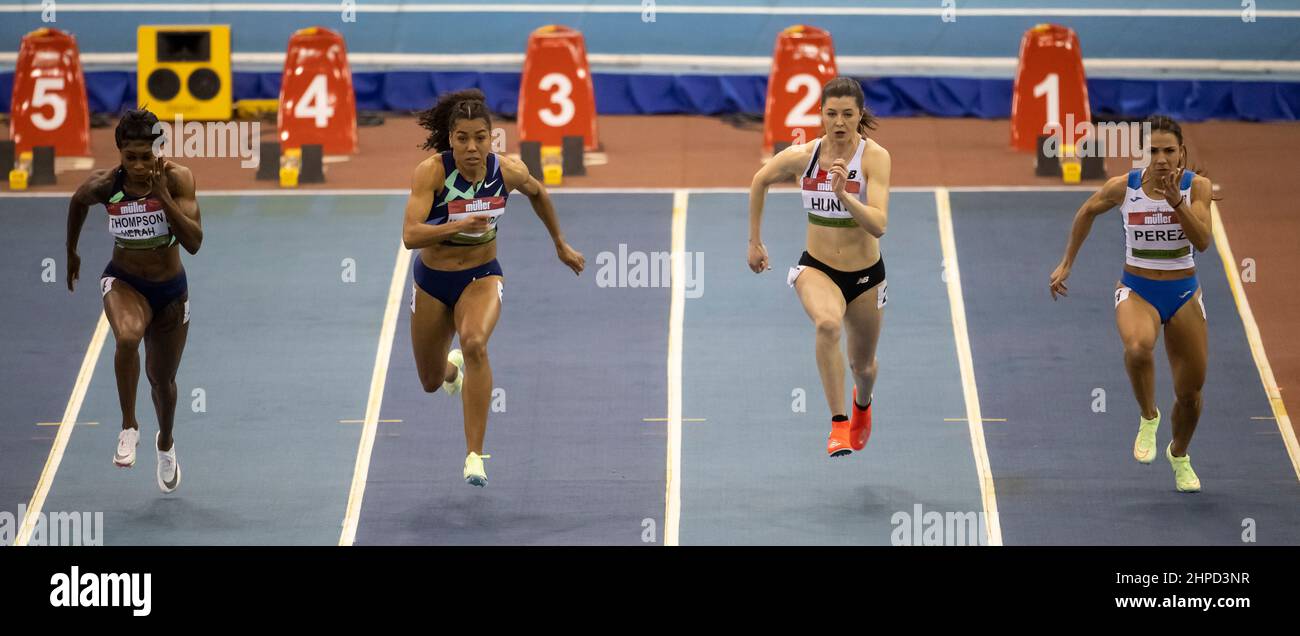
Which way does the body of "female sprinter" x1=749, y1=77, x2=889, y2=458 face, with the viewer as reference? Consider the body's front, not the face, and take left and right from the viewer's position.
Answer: facing the viewer

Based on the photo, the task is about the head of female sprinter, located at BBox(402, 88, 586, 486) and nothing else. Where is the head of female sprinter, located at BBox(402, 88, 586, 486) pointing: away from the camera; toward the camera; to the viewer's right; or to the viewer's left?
toward the camera

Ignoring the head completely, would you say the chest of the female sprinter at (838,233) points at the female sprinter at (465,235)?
no

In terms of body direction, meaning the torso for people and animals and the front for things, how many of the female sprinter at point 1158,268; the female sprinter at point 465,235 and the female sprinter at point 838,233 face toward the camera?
3

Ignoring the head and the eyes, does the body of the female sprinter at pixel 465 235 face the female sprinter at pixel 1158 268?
no

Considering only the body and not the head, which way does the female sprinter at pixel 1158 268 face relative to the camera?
toward the camera

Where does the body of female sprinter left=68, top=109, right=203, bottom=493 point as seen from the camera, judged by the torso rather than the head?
toward the camera

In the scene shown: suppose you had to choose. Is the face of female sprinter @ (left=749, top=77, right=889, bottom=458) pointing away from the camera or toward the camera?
toward the camera

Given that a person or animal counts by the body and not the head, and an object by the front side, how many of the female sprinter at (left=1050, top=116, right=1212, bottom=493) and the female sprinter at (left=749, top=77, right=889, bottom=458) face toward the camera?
2

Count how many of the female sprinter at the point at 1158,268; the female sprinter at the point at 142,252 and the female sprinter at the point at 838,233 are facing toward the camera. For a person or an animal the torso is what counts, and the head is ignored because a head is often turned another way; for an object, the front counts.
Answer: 3

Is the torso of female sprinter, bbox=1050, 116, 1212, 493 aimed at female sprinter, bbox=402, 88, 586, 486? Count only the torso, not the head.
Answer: no

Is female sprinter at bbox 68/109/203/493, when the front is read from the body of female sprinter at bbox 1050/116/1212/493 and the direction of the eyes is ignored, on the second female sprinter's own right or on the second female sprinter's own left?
on the second female sprinter's own right
